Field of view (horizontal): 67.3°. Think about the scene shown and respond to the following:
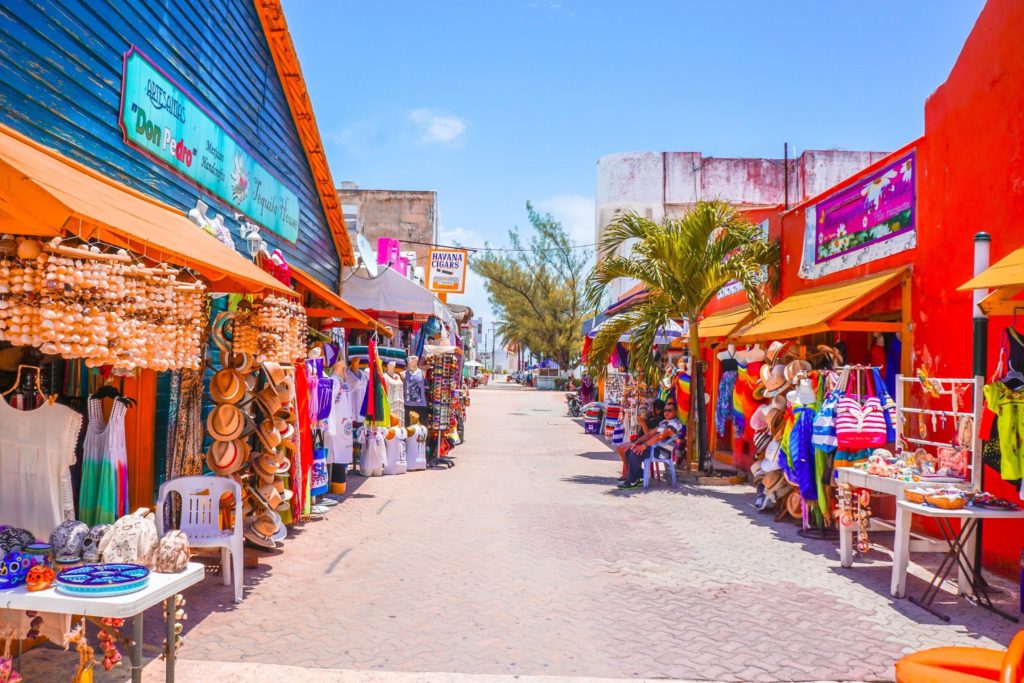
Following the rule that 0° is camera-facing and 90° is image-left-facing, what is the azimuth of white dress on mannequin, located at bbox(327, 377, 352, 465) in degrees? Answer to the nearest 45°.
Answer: approximately 315°

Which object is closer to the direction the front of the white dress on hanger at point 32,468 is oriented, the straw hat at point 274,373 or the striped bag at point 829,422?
the striped bag

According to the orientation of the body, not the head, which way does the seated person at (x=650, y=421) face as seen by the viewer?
to the viewer's left

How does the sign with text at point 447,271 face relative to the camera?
toward the camera

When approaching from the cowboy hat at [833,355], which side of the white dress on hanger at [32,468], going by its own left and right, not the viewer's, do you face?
left

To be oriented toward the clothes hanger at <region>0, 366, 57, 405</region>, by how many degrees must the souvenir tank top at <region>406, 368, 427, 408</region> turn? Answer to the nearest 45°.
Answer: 0° — it already faces it

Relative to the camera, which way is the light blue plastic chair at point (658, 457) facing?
to the viewer's left

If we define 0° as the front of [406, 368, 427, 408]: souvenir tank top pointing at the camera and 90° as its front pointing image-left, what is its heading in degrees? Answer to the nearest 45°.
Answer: approximately 0°

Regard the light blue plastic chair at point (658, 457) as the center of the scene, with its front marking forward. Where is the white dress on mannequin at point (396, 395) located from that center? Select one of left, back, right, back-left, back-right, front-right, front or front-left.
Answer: front

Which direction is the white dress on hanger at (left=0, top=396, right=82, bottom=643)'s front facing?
toward the camera

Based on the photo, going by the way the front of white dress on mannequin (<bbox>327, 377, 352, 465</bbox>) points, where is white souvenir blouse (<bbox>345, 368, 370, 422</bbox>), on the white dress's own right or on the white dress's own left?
on the white dress's own left

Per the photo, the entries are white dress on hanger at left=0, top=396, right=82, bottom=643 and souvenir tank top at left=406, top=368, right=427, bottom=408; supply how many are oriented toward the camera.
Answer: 2

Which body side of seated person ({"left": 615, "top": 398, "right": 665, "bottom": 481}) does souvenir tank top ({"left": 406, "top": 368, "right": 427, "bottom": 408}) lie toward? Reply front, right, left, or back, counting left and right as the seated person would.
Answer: front

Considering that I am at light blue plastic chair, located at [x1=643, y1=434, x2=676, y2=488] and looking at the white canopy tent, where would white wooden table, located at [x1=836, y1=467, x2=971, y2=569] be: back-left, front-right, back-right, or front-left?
back-left

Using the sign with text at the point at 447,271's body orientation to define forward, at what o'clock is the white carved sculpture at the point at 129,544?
The white carved sculpture is roughly at 12 o'clock from the sign with text.

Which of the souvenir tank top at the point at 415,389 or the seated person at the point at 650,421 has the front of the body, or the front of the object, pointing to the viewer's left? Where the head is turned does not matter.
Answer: the seated person
